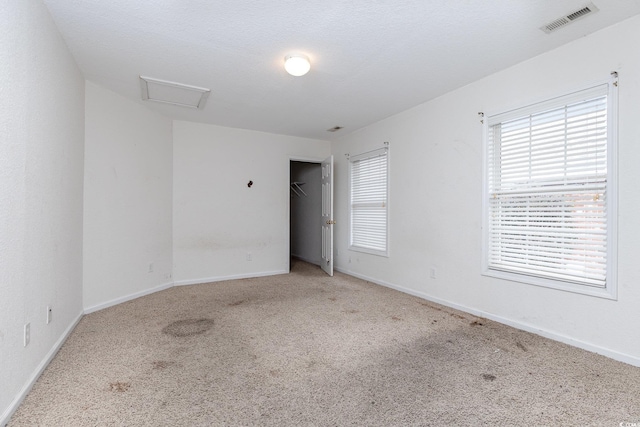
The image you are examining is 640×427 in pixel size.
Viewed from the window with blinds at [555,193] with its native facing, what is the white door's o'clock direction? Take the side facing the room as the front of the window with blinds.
The white door is roughly at 2 o'clock from the window with blinds.

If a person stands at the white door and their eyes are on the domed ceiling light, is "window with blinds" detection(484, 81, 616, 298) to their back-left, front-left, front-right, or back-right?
front-left

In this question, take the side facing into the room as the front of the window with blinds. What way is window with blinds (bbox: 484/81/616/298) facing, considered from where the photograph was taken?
facing the viewer and to the left of the viewer

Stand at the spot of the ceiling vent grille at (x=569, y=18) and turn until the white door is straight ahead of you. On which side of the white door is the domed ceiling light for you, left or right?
left

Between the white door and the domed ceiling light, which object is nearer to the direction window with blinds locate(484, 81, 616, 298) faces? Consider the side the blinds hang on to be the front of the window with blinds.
the domed ceiling light

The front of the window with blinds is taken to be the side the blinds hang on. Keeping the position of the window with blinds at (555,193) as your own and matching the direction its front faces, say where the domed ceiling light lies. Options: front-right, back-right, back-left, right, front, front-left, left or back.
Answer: front
